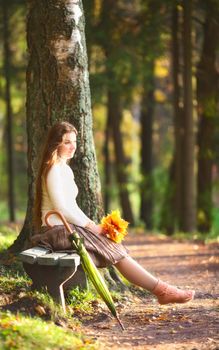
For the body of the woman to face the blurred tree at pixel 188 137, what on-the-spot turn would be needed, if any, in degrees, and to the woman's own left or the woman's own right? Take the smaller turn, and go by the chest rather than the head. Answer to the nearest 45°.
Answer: approximately 90° to the woman's own left

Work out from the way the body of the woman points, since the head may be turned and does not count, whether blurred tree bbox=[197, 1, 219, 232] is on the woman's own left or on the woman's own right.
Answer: on the woman's own left

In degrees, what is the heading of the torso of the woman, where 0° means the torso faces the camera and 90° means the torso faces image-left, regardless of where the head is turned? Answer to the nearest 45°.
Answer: approximately 270°

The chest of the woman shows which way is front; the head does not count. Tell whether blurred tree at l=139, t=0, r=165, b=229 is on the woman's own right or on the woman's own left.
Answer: on the woman's own left

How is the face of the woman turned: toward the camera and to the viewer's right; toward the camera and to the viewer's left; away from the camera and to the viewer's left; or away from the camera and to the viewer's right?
toward the camera and to the viewer's right
